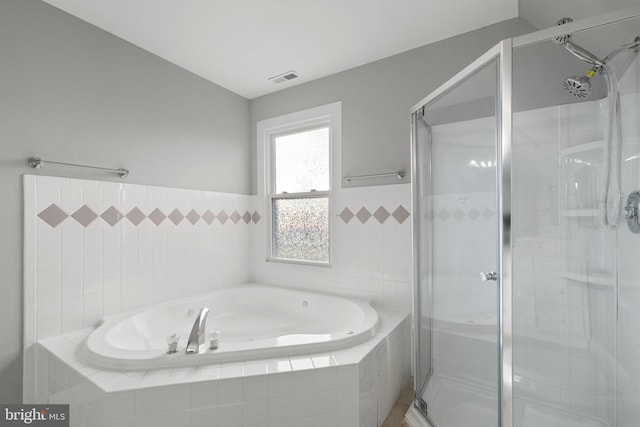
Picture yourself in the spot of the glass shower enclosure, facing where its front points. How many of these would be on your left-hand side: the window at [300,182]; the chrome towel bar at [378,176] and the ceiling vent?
0

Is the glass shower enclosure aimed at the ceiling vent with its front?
no

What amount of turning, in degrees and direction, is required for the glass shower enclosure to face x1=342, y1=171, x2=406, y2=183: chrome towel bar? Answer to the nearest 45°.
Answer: approximately 90° to its right

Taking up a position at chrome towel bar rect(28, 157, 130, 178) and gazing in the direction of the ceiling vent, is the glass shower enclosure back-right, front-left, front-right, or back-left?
front-right

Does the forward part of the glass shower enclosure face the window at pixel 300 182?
no

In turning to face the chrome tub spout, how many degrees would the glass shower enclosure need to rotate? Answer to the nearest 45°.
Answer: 0° — it already faces it

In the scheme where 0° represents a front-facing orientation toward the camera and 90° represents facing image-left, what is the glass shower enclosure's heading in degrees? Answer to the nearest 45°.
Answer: approximately 45°

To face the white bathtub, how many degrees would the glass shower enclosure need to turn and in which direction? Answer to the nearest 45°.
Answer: approximately 45° to its right

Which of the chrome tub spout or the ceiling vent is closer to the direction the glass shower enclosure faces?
the chrome tub spout

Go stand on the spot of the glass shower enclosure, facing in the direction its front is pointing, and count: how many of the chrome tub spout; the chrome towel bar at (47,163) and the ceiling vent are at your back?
0

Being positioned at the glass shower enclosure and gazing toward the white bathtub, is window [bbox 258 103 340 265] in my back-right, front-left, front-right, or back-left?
front-right

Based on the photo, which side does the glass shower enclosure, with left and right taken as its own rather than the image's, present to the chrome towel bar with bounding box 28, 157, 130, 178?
front

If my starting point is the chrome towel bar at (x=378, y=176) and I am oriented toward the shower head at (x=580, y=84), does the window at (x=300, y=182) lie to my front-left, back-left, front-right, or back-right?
back-right

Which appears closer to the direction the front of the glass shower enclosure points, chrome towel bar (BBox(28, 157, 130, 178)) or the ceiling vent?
the chrome towel bar
